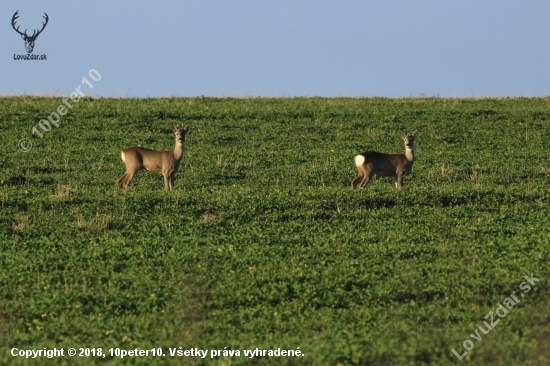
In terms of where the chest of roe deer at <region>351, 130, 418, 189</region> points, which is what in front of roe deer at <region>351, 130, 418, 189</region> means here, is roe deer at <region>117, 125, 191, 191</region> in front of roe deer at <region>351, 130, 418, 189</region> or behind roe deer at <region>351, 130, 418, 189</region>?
behind

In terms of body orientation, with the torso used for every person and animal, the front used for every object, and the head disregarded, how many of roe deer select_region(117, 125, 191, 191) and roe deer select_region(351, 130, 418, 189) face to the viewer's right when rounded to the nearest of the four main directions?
2

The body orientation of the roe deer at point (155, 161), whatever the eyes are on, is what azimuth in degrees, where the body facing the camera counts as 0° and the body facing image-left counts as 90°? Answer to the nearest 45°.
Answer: approximately 270°

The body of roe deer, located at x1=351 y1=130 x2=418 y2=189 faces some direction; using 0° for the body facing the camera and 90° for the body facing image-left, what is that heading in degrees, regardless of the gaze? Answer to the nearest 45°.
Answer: approximately 270°

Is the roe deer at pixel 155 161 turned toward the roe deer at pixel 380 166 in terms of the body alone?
yes
